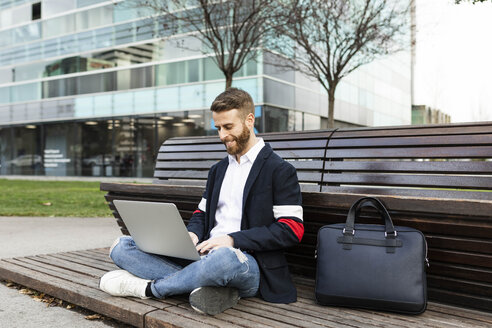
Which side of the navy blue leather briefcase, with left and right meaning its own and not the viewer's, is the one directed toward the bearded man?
right

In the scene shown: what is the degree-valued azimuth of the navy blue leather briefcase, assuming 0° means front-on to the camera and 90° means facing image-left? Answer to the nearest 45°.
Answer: approximately 0°

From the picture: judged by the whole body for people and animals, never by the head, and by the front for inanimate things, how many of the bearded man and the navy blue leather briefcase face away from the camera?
0

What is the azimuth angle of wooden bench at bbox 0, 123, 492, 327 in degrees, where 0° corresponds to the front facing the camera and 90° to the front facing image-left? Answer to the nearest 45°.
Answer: approximately 45°

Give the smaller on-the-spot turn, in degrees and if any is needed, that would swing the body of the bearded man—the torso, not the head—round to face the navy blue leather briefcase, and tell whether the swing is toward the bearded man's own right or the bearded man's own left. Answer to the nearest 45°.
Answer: approximately 90° to the bearded man's own left

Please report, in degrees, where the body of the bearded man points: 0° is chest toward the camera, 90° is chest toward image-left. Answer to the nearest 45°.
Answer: approximately 45°
